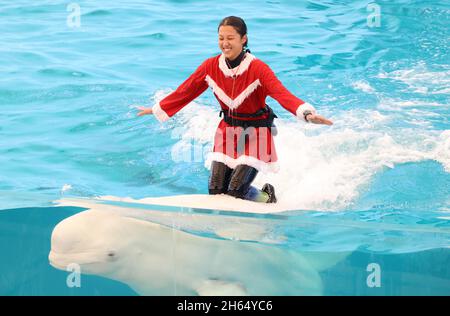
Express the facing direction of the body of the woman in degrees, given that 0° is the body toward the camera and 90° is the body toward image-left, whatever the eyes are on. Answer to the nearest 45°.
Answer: approximately 45°

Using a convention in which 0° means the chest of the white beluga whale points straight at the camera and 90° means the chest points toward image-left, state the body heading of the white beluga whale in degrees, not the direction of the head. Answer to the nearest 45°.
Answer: approximately 90°
